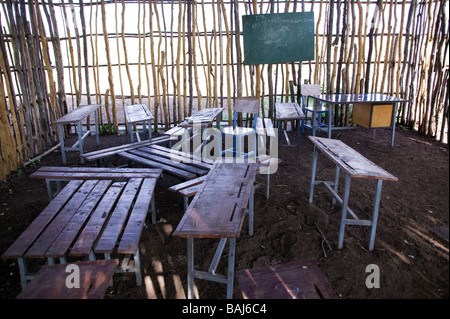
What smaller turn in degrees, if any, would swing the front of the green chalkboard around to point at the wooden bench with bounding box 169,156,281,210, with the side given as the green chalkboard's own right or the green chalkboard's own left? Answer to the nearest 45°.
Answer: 0° — it already faces it

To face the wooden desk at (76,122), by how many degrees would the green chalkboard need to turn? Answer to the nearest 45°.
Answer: approximately 45° to its right

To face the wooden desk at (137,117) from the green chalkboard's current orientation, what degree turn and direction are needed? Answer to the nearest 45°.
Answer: approximately 45° to its right

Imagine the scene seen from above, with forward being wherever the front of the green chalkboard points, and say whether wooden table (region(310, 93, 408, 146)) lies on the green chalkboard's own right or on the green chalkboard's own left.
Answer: on the green chalkboard's own left

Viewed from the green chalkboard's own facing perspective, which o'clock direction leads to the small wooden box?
The small wooden box is roughly at 10 o'clock from the green chalkboard.

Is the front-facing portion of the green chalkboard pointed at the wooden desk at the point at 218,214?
yes

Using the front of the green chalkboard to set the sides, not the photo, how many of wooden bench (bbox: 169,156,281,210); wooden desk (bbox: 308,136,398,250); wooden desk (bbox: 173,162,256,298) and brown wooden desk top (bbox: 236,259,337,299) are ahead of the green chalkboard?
4

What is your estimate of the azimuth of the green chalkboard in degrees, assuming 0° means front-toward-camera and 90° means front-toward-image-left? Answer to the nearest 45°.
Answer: approximately 0°

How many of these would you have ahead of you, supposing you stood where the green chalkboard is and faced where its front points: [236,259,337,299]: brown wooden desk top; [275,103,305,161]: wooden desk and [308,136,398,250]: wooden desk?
3

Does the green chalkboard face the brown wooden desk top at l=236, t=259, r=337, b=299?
yes
